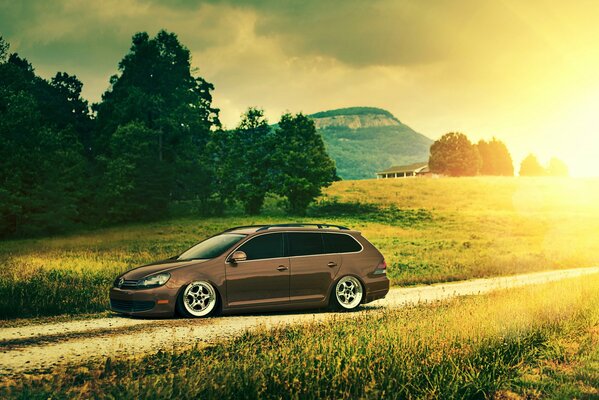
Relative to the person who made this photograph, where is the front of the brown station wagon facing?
facing the viewer and to the left of the viewer
